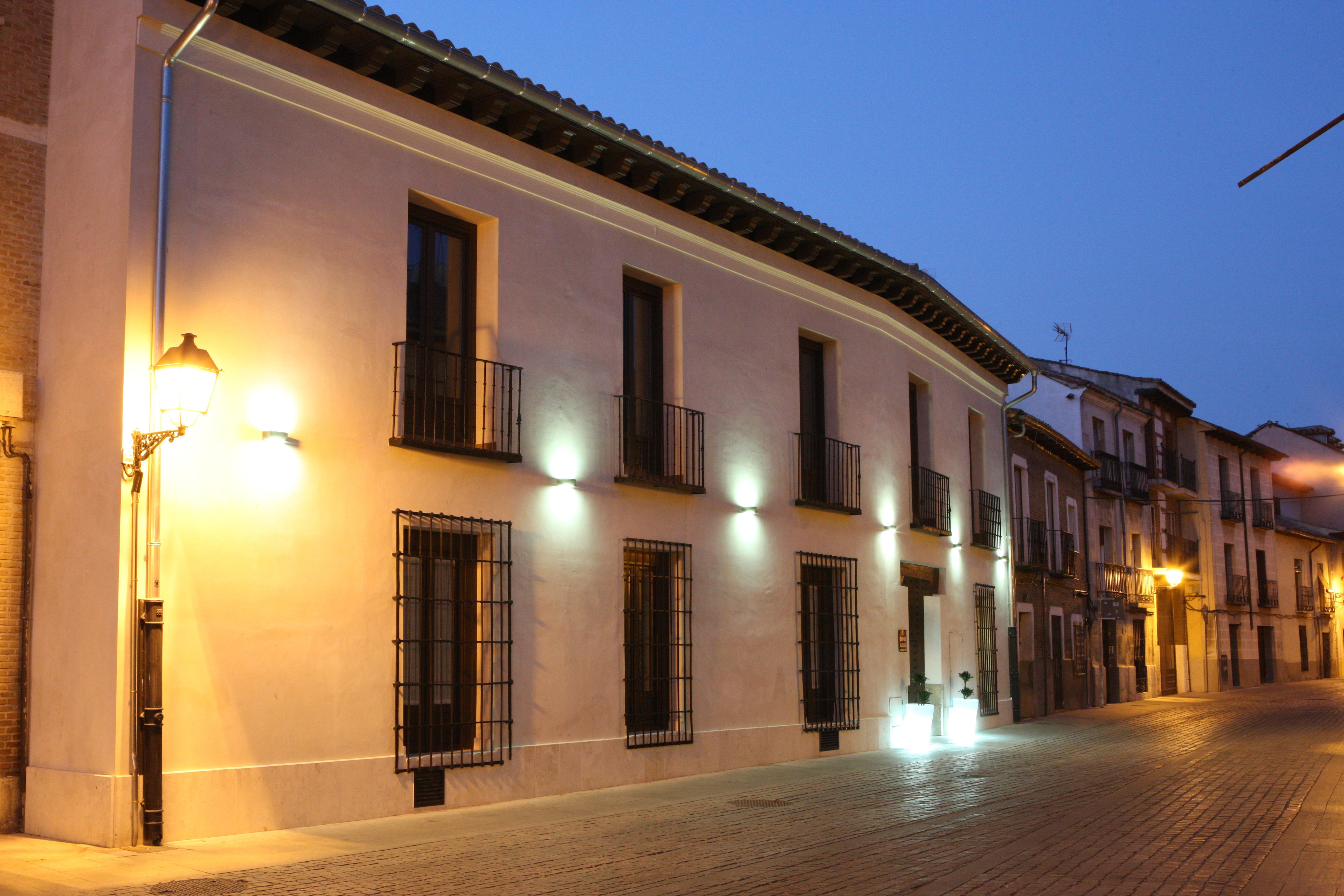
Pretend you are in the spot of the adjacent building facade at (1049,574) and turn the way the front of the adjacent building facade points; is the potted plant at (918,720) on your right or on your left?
on your right

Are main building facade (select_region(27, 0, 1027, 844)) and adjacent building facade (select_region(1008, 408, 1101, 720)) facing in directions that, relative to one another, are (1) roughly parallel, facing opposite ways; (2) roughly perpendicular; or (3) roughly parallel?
roughly parallel

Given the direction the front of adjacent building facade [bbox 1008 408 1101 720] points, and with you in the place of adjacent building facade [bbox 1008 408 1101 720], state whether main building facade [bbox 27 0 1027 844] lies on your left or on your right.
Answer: on your right

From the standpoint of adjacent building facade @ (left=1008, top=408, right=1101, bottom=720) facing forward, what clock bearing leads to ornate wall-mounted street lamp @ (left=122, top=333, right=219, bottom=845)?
The ornate wall-mounted street lamp is roughly at 2 o'clock from the adjacent building facade.

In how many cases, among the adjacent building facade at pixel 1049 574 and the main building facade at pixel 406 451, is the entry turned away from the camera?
0

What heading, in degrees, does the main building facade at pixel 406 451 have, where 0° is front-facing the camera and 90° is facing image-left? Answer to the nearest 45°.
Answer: approximately 315°

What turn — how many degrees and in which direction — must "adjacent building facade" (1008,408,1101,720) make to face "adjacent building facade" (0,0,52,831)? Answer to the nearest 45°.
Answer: approximately 45° to its right

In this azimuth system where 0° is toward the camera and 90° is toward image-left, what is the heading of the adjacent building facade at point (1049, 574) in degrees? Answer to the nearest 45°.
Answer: approximately 315°

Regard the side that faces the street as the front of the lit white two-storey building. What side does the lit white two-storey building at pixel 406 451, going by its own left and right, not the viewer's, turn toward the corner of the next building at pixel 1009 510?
left

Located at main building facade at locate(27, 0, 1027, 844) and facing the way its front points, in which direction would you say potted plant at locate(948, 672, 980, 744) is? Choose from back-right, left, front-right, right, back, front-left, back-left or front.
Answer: left
